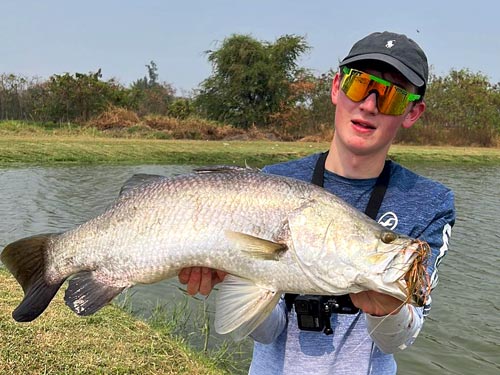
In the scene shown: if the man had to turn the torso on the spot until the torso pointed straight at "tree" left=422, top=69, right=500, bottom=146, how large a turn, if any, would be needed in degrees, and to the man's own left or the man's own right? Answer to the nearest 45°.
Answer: approximately 180°

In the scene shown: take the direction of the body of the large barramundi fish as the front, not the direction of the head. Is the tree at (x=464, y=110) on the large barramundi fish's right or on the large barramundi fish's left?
on the large barramundi fish's left

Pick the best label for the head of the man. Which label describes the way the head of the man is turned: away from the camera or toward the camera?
toward the camera

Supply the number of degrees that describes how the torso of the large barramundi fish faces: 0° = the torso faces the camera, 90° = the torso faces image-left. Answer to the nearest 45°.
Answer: approximately 270°

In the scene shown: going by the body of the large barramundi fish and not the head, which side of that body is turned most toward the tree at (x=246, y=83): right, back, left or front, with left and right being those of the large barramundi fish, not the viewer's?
left

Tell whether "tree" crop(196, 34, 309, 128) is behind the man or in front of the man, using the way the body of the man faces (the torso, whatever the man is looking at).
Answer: behind

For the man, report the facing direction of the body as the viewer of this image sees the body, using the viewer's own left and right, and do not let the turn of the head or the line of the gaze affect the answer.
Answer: facing the viewer
